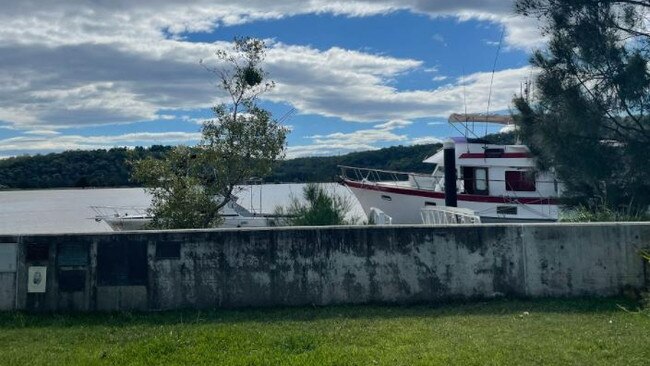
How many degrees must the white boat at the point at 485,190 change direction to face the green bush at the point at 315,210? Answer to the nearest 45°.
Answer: approximately 45° to its left

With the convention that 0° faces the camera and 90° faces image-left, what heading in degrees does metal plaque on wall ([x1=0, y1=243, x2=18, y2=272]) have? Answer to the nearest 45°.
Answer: approximately 0°

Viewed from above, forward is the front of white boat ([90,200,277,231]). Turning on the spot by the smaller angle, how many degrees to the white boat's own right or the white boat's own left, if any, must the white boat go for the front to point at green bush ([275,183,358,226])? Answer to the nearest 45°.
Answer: approximately 90° to the white boat's own left

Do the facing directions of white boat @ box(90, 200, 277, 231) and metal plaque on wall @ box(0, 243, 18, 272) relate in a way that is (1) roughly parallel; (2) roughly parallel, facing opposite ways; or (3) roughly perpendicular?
roughly perpendicular

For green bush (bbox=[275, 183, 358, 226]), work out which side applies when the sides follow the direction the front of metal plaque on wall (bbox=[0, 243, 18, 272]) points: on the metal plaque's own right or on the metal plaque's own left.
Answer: on the metal plaque's own left

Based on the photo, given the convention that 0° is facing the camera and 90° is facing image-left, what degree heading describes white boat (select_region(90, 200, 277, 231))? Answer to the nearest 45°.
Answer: approximately 90°

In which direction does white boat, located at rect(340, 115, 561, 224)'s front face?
to the viewer's left

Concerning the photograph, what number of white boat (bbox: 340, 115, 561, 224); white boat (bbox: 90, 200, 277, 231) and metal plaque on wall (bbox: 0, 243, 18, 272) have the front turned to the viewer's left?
2

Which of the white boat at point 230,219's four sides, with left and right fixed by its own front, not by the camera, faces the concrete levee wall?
left
